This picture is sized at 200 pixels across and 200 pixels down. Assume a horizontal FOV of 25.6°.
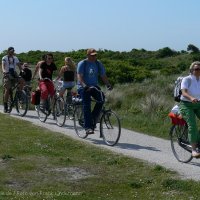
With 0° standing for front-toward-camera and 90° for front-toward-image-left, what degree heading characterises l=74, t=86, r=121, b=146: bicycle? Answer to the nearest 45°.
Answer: approximately 315°

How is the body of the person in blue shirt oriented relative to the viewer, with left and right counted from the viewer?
facing the viewer and to the right of the viewer

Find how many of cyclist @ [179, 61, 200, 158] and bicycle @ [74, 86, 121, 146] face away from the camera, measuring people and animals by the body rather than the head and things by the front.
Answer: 0

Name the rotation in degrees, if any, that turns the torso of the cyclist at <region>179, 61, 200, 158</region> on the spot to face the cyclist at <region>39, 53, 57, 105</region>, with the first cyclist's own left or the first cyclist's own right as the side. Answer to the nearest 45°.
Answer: approximately 180°

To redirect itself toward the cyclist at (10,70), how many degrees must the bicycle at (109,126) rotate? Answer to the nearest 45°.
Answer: approximately 180°

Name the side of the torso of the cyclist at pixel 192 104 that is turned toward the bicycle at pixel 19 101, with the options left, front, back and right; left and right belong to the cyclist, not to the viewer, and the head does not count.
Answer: back

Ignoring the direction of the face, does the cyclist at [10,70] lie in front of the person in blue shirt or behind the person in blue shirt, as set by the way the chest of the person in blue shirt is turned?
behind

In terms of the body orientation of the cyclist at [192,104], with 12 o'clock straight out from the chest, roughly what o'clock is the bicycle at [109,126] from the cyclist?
The bicycle is roughly at 6 o'clock from the cyclist.

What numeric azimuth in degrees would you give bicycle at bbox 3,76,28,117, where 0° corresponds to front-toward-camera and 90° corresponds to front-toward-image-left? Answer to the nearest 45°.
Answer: approximately 315°
